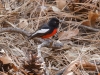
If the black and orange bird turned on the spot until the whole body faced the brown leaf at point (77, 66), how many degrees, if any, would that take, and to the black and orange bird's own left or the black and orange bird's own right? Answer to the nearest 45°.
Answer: approximately 90° to the black and orange bird's own right

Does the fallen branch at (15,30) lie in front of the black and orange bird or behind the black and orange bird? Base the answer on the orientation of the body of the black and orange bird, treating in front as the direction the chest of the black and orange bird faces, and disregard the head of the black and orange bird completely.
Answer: behind

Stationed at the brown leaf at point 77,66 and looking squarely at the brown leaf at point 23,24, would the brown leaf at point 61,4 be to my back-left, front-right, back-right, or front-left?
front-right

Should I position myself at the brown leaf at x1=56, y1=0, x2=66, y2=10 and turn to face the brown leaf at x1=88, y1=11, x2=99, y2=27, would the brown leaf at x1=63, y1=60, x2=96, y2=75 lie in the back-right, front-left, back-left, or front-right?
front-right

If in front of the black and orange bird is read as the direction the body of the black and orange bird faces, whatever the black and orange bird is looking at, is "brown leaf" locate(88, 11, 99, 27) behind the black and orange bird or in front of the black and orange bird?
in front

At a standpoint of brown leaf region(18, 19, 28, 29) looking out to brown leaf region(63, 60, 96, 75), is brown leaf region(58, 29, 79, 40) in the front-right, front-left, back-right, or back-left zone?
front-left

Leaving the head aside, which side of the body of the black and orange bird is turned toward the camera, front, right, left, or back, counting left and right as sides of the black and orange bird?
right

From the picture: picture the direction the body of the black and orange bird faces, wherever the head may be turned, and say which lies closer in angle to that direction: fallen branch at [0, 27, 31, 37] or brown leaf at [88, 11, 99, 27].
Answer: the brown leaf

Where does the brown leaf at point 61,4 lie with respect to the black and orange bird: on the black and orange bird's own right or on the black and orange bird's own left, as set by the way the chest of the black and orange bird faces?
on the black and orange bird's own left
